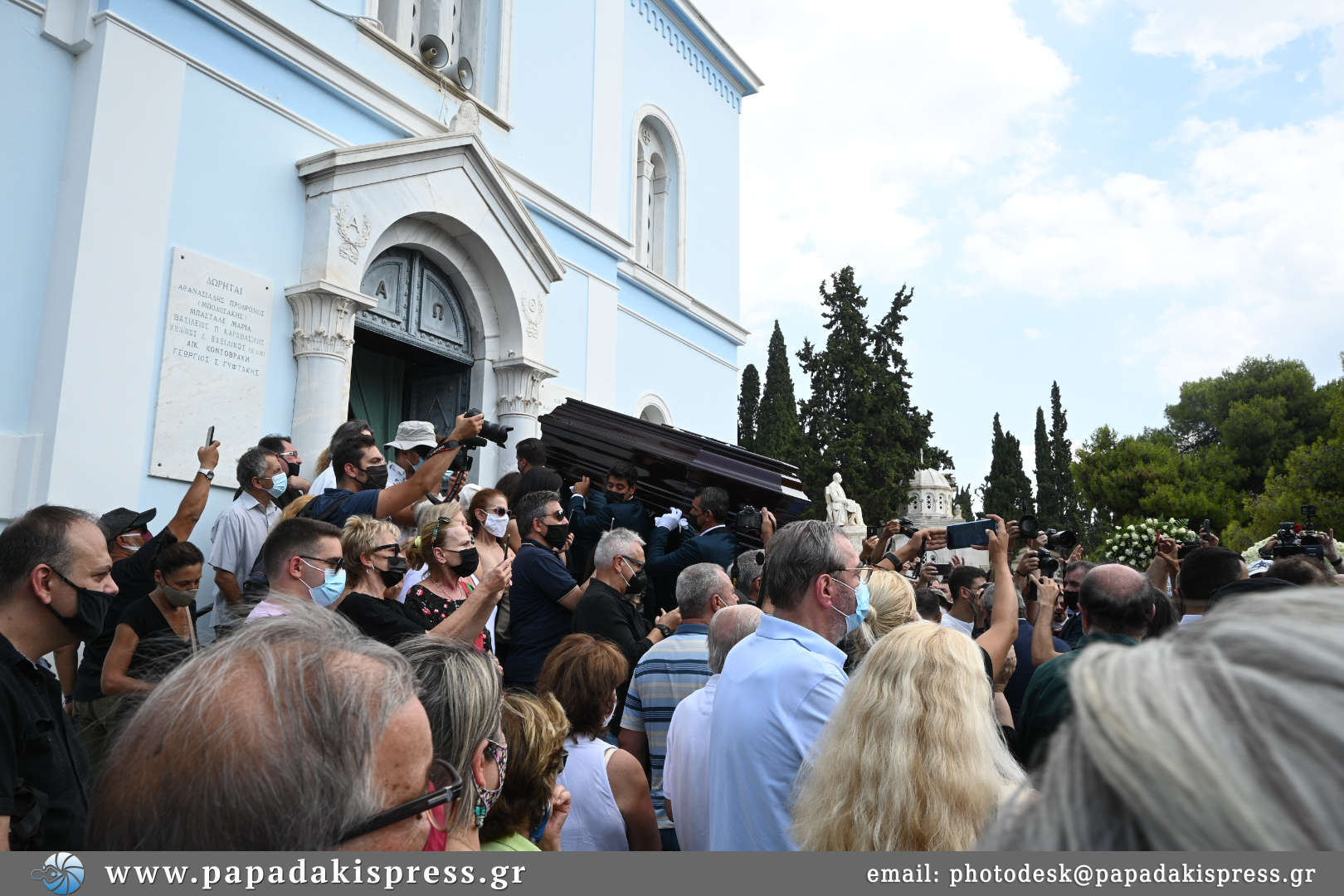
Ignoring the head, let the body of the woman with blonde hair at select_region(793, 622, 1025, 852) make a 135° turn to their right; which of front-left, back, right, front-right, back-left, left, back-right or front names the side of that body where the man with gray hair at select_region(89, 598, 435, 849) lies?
right

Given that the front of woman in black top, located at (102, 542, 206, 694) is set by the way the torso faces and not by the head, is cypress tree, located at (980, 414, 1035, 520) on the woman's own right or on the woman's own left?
on the woman's own left

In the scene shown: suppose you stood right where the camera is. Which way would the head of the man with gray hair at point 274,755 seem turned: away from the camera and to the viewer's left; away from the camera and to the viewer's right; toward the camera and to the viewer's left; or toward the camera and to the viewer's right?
away from the camera and to the viewer's right

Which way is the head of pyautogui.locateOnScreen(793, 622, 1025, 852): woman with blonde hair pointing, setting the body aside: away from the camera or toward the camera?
away from the camera

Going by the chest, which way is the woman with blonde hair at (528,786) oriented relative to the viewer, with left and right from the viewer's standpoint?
facing away from the viewer and to the right of the viewer

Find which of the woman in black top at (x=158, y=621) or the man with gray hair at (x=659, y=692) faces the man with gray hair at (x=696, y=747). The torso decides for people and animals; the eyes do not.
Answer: the woman in black top

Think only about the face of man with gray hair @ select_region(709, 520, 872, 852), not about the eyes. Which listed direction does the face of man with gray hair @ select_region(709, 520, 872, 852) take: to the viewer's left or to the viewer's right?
to the viewer's right

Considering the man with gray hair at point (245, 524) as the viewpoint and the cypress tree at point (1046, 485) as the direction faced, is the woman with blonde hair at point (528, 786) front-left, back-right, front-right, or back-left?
back-right

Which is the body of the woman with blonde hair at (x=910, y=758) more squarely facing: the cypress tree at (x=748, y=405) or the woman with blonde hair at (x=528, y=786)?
the cypress tree

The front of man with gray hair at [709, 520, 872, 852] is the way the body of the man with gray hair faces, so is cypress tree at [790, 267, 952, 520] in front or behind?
in front

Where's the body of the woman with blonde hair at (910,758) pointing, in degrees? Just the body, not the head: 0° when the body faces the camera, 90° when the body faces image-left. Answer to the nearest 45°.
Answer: approximately 180°

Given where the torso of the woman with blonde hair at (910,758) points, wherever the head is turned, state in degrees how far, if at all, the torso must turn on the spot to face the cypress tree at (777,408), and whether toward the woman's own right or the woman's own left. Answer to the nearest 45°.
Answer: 0° — they already face it

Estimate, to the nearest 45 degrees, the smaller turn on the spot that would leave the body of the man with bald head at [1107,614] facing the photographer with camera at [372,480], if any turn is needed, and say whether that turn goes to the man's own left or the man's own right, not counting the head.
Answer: approximately 90° to the man's own left
